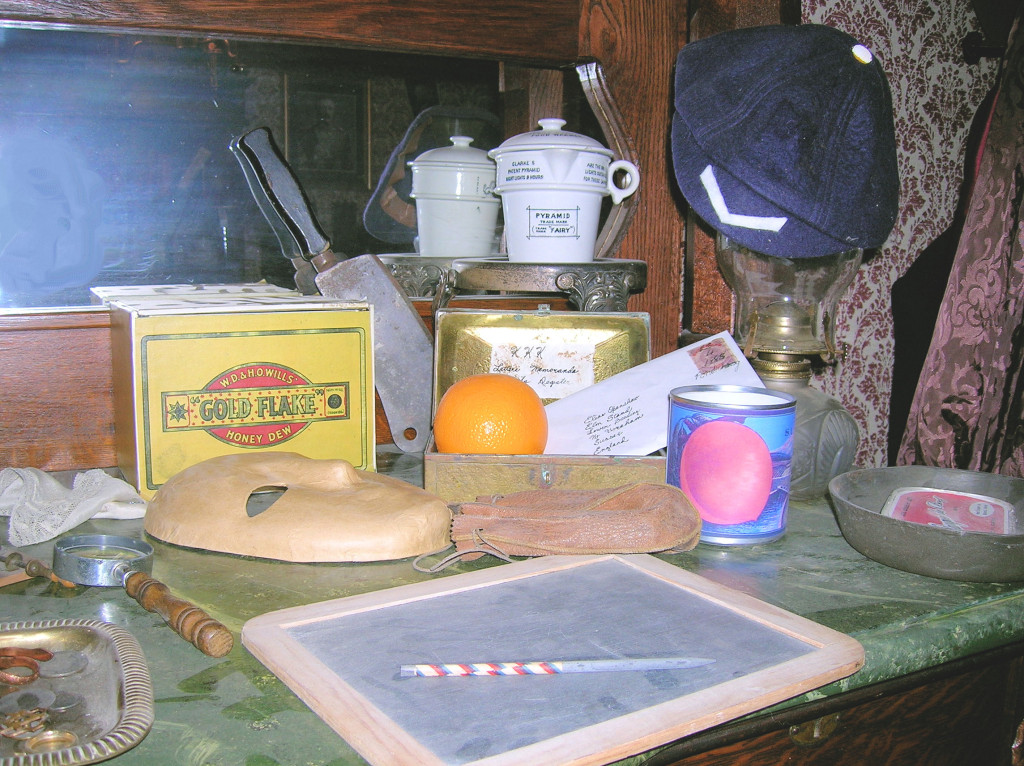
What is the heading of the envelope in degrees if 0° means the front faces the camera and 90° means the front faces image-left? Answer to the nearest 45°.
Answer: approximately 0°
